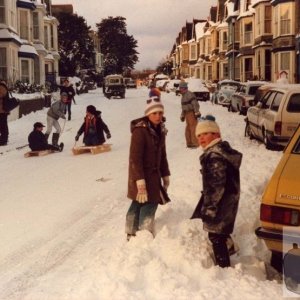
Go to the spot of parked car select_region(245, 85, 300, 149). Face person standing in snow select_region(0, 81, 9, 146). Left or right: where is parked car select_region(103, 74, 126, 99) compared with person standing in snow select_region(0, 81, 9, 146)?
right

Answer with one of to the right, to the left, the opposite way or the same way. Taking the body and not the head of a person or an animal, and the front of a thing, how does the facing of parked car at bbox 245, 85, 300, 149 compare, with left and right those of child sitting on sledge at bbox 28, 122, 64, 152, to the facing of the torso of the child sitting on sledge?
to the left

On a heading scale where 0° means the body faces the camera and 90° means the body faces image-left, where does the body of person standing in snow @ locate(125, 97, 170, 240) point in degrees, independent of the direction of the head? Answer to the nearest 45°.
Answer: approximately 315°

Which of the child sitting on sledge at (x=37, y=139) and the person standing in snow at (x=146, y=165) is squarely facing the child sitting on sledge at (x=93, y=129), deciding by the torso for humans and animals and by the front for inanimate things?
the child sitting on sledge at (x=37, y=139)

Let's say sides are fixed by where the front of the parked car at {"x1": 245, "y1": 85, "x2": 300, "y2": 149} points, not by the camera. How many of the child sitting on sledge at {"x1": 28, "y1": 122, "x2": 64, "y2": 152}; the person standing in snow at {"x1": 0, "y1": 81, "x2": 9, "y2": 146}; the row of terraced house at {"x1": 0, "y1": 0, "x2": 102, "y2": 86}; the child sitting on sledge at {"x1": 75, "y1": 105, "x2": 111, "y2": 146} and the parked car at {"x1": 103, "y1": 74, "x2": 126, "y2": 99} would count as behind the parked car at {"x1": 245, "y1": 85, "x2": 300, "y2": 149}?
0

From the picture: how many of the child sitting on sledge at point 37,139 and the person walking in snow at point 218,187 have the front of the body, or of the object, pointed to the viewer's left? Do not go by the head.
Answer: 1

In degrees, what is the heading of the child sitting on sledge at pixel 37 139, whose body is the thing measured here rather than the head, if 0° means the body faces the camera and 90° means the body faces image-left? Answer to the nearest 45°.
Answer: approximately 270°
